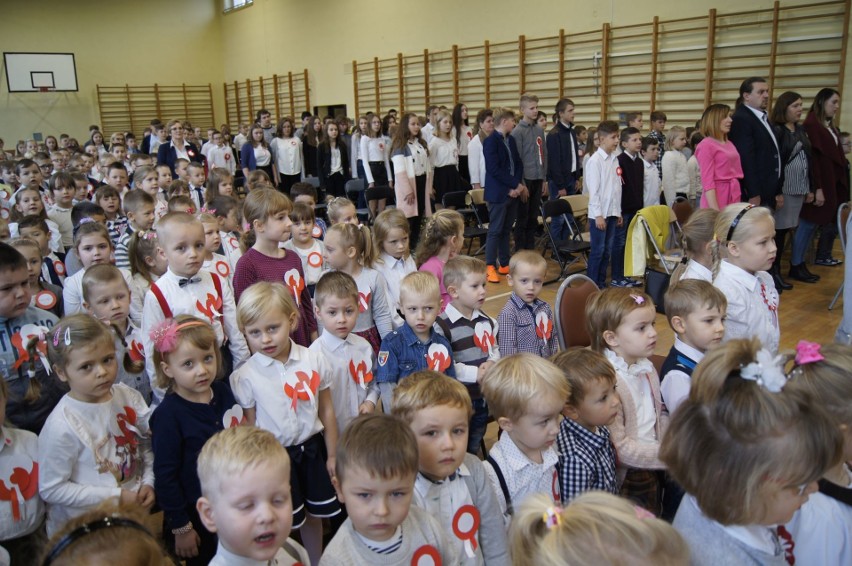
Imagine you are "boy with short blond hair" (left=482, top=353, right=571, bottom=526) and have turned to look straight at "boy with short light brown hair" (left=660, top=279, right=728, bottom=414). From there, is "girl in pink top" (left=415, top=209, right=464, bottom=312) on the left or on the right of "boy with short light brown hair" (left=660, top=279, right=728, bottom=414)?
left

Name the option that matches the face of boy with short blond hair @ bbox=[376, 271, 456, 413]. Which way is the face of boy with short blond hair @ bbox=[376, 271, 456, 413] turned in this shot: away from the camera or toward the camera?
toward the camera

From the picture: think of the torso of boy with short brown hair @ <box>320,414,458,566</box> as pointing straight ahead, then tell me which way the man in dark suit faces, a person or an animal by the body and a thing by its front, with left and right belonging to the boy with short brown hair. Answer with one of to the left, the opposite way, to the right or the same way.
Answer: the same way

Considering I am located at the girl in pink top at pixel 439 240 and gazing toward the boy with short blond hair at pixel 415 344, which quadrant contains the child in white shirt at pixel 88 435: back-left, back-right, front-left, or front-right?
front-right

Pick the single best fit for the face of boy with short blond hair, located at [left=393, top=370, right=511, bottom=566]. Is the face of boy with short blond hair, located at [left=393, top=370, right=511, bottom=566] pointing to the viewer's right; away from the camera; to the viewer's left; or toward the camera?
toward the camera

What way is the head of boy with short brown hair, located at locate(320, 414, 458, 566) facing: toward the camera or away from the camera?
toward the camera

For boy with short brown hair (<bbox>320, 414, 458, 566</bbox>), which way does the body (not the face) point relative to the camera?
toward the camera

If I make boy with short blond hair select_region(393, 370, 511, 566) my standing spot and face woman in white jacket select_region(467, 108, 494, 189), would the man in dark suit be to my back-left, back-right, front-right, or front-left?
front-right

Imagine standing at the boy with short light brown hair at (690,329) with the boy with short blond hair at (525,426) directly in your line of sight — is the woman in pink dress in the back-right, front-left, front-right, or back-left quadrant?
back-right

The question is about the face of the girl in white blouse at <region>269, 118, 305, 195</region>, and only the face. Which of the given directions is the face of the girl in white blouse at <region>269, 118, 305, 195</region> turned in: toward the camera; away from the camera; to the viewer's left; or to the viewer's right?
toward the camera

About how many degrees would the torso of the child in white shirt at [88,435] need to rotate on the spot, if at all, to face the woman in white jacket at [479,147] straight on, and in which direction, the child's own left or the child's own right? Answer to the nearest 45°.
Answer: approximately 90° to the child's own left

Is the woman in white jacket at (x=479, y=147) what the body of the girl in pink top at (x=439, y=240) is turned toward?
no

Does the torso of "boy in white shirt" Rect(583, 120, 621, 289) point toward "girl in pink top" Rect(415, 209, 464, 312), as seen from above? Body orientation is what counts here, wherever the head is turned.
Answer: no

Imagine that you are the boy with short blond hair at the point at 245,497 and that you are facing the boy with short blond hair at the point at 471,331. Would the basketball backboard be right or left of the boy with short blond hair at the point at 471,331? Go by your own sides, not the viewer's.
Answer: left

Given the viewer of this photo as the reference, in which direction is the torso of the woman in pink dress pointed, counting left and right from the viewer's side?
facing the viewer and to the right of the viewer

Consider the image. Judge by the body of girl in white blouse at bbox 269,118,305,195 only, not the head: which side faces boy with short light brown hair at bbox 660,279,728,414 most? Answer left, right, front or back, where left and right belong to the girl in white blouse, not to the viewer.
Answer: front

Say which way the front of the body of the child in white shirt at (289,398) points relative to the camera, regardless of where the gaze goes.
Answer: toward the camera

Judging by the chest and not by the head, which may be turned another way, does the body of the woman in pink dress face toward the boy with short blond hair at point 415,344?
no
